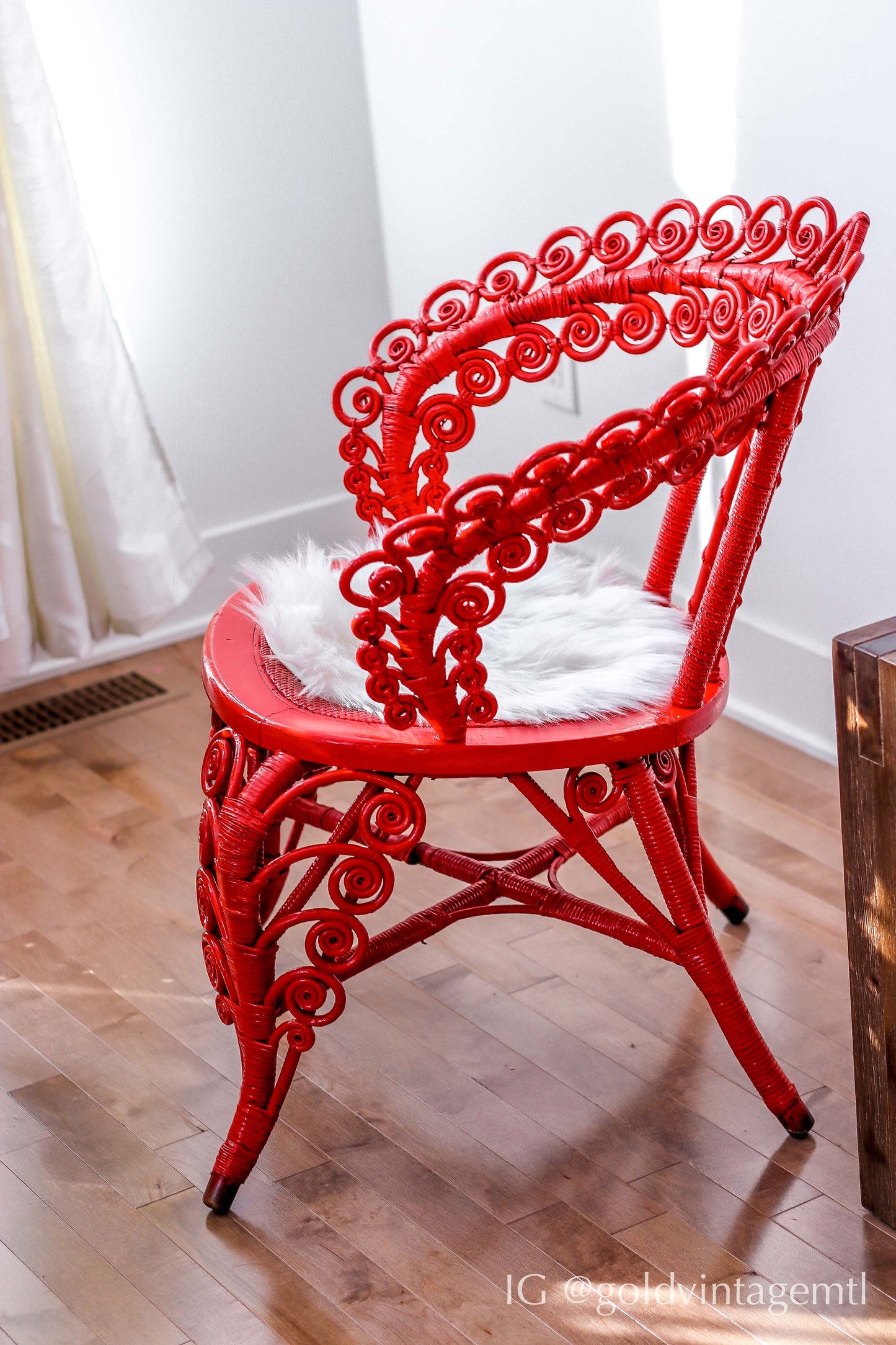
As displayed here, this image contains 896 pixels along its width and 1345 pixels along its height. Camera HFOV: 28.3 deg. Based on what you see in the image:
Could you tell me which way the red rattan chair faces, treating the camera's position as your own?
facing to the left of the viewer

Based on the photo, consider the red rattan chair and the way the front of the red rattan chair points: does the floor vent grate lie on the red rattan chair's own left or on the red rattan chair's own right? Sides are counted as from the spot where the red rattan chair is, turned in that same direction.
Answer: on the red rattan chair's own right

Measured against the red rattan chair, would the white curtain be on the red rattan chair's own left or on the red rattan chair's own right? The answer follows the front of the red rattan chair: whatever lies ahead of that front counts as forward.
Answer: on the red rattan chair's own right
